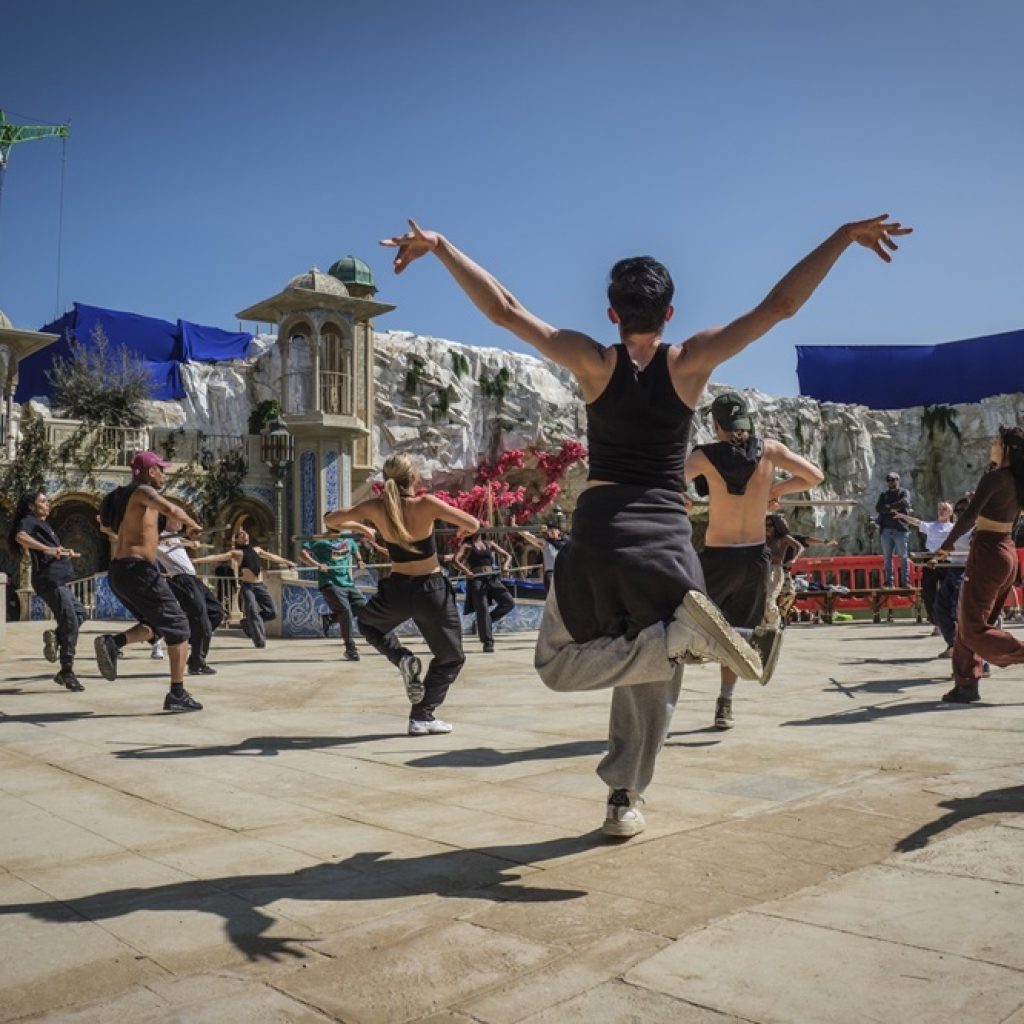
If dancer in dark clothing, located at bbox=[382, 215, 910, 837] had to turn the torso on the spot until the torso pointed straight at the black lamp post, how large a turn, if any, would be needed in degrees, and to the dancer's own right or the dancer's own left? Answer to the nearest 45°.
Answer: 0° — they already face it

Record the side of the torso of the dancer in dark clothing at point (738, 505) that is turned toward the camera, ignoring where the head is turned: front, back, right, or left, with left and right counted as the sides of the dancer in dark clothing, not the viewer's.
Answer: back

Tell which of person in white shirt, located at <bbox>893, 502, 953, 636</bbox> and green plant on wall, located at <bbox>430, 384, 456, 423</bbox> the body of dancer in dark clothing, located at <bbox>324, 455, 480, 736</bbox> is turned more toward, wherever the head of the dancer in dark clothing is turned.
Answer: the green plant on wall

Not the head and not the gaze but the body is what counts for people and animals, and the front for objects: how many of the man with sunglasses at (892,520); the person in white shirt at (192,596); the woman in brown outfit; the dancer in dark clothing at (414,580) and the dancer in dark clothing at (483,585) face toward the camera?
2

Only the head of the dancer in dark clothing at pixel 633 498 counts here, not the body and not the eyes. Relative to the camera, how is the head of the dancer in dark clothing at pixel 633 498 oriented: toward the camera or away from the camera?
away from the camera

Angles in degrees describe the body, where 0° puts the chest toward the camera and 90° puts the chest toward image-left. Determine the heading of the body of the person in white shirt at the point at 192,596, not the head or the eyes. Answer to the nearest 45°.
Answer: approximately 270°

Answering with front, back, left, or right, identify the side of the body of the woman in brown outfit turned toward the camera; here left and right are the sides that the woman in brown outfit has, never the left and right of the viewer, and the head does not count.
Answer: left

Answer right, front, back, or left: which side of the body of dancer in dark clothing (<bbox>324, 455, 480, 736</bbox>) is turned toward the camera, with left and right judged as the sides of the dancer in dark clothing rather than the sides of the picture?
back

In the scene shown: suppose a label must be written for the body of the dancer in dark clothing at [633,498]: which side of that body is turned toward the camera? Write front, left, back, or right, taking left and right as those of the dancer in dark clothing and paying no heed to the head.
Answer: back

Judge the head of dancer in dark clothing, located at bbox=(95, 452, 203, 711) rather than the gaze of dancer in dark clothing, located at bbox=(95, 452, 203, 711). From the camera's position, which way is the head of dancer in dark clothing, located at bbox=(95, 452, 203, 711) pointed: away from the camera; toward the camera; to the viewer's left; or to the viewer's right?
to the viewer's right

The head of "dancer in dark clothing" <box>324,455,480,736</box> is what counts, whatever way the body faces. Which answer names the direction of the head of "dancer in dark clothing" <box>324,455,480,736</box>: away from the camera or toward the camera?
away from the camera
